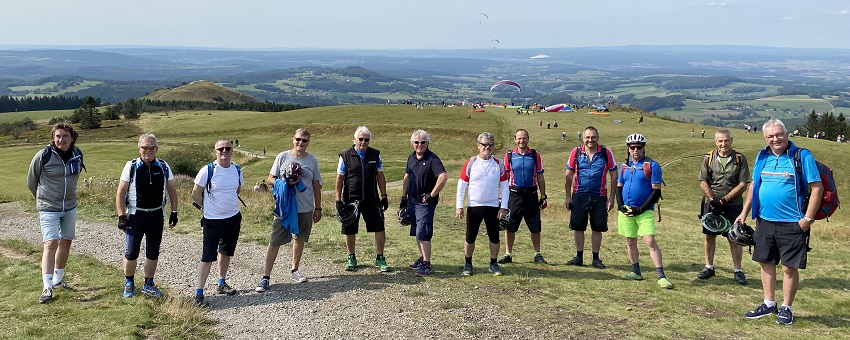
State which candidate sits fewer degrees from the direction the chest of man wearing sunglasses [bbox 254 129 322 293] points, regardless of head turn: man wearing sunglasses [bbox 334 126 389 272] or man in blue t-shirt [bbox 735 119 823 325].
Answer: the man in blue t-shirt

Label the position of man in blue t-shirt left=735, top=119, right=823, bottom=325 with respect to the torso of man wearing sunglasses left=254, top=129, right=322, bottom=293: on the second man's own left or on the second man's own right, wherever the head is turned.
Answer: on the second man's own left

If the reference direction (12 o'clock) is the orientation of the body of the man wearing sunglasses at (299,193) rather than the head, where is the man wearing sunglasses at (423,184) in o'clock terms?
the man wearing sunglasses at (423,184) is roughly at 9 o'clock from the man wearing sunglasses at (299,193).

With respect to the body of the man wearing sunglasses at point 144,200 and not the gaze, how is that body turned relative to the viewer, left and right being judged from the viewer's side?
facing the viewer

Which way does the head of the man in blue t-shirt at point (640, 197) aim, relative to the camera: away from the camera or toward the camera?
toward the camera

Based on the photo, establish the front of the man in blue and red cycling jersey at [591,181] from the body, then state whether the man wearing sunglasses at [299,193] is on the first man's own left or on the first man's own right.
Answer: on the first man's own right

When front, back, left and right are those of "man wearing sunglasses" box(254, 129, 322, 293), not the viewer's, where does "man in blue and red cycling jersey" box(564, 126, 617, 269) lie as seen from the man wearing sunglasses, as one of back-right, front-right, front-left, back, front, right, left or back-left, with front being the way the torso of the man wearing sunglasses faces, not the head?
left

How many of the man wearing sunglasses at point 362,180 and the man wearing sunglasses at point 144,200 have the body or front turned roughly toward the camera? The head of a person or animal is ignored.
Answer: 2

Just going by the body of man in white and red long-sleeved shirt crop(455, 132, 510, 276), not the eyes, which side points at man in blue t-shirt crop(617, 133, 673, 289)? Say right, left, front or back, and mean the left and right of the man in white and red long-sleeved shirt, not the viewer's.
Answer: left

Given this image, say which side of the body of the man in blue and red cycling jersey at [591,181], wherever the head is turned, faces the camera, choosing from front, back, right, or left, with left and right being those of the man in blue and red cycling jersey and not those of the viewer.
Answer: front

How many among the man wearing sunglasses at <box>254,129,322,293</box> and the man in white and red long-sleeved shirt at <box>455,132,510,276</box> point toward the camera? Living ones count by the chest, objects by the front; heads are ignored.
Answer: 2

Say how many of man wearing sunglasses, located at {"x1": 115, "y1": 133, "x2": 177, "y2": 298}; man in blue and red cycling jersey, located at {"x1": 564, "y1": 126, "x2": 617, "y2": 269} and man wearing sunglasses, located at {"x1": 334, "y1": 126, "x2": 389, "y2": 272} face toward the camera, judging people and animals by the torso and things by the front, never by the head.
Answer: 3

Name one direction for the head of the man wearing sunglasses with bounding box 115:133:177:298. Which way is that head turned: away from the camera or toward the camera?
toward the camera

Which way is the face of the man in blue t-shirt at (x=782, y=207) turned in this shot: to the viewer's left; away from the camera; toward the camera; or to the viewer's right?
toward the camera

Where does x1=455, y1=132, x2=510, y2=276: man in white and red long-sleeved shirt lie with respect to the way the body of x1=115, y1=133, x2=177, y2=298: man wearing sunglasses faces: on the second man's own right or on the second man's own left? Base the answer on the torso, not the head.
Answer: on the second man's own left
